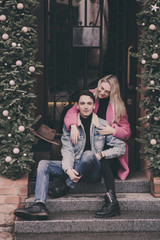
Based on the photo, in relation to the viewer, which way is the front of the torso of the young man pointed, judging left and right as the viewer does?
facing the viewer

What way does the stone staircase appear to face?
toward the camera

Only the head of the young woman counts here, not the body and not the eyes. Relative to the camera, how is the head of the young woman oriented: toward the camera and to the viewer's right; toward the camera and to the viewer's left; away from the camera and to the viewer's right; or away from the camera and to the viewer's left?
toward the camera and to the viewer's left

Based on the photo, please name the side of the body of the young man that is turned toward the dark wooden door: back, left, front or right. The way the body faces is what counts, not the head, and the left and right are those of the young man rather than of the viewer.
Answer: back

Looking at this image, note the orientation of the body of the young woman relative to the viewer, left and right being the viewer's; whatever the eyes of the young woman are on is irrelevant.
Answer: facing the viewer and to the left of the viewer

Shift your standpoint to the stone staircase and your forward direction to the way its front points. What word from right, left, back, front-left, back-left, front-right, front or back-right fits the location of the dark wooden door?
back
